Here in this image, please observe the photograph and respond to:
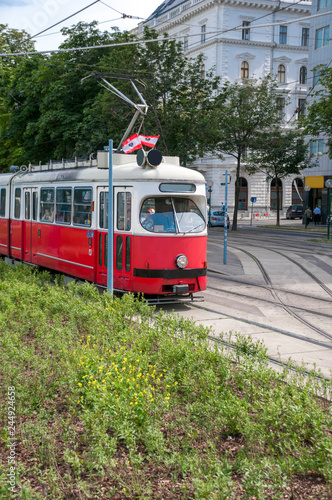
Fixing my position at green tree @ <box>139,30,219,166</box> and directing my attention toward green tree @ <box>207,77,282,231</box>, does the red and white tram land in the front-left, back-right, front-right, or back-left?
back-right

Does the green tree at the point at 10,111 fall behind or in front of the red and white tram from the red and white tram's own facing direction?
behind

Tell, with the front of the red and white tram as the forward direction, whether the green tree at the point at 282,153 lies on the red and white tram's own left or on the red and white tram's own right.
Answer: on the red and white tram's own left

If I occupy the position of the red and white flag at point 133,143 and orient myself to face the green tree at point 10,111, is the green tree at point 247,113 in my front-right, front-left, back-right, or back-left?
front-right

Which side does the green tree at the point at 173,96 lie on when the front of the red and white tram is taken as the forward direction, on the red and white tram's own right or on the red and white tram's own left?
on the red and white tram's own left

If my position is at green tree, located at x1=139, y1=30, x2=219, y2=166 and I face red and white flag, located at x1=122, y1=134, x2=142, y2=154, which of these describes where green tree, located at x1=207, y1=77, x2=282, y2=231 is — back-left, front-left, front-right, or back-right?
back-left

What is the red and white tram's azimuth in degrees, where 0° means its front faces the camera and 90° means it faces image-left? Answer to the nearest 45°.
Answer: approximately 315°
